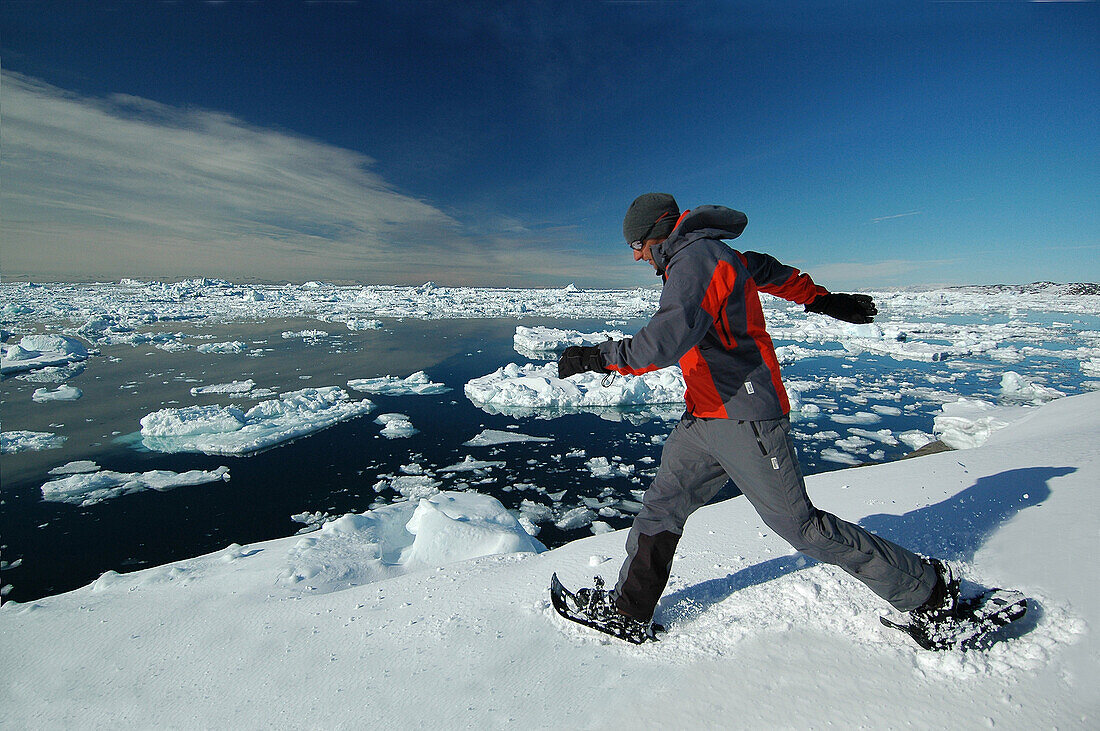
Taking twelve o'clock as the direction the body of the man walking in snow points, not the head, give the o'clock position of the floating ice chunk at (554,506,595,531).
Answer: The floating ice chunk is roughly at 2 o'clock from the man walking in snow.

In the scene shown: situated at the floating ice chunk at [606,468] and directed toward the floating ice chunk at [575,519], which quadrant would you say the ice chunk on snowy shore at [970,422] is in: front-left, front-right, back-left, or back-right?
back-left

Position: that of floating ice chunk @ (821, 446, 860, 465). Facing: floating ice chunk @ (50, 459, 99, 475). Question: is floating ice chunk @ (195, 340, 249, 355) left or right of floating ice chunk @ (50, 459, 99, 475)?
right

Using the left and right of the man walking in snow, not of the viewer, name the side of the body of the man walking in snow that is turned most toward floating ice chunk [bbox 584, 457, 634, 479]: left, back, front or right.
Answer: right

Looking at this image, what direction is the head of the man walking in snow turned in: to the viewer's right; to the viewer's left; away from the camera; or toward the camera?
to the viewer's left

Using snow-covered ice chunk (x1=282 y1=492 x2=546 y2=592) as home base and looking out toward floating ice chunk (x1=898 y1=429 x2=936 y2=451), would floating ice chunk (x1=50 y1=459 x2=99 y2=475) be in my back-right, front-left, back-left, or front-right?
back-left

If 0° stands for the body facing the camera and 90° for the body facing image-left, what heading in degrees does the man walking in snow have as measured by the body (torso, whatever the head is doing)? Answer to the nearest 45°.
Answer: approximately 90°

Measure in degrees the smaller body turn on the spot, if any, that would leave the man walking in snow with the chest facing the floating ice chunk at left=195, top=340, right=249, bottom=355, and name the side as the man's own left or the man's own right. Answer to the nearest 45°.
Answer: approximately 45° to the man's own right

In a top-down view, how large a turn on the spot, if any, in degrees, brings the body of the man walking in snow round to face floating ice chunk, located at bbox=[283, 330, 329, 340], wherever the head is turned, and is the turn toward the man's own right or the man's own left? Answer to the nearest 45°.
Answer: approximately 45° to the man's own right

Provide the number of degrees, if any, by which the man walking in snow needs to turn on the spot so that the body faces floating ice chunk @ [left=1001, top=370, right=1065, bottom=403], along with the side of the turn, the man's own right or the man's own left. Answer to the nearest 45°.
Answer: approximately 135° to the man's own right

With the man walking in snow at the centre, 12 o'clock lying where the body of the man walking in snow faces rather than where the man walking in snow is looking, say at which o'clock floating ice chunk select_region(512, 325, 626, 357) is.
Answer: The floating ice chunk is roughly at 2 o'clock from the man walking in snow.
